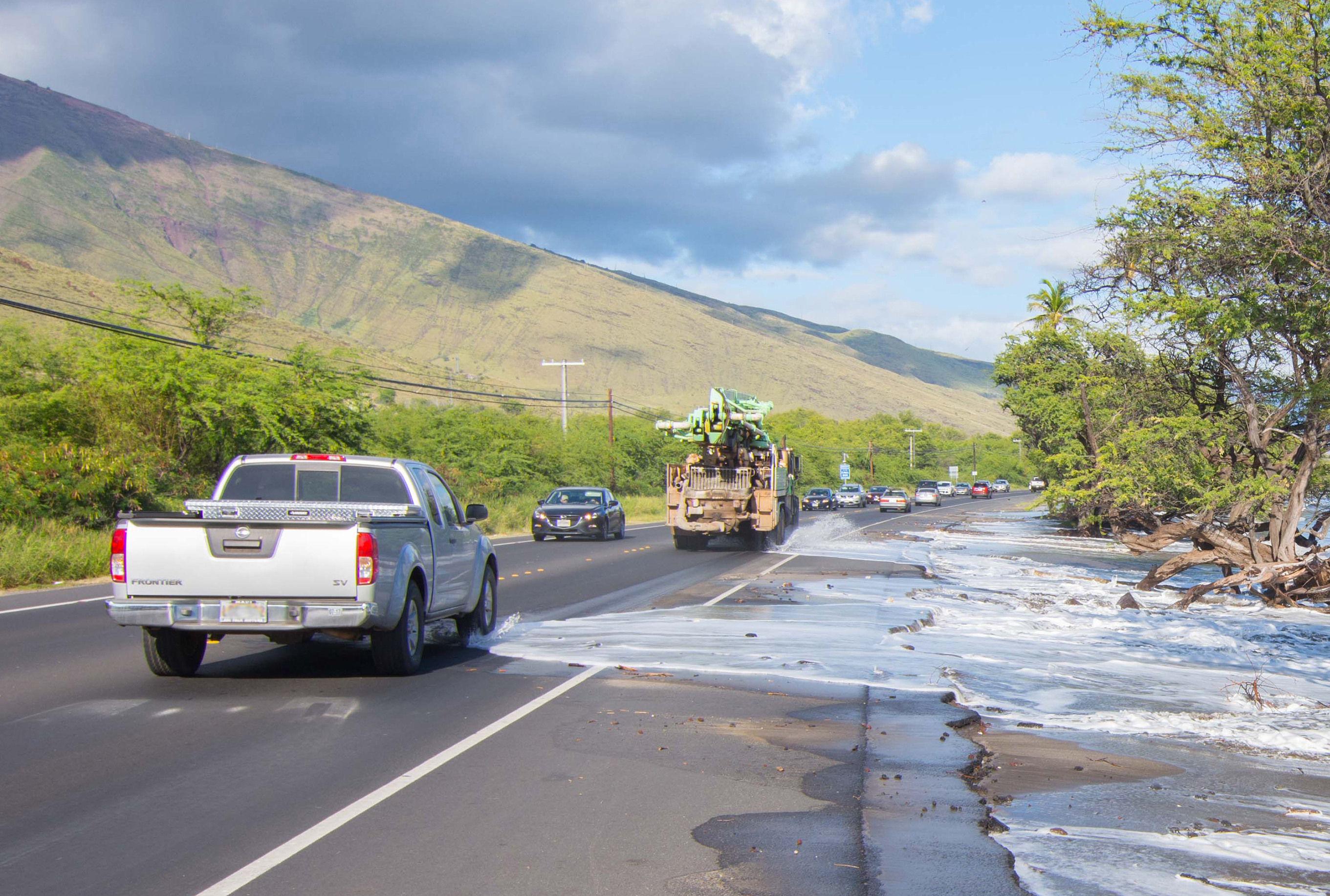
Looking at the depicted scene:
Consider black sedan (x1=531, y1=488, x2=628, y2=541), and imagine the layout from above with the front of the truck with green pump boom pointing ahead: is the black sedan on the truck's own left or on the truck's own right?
on the truck's own left

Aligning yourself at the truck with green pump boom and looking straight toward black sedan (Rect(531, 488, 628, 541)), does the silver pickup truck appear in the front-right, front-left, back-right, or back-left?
back-left

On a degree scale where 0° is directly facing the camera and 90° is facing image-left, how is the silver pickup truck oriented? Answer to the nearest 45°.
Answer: approximately 225°

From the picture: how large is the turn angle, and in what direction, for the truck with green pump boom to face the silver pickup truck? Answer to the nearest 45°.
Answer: approximately 180°

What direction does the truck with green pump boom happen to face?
away from the camera

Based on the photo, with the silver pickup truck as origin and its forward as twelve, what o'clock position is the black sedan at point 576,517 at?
The black sedan is roughly at 11 o'clock from the silver pickup truck.

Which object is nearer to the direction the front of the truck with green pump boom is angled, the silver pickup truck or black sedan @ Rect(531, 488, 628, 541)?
the black sedan

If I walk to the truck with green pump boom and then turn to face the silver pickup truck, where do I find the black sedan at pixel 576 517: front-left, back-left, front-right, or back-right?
back-right
